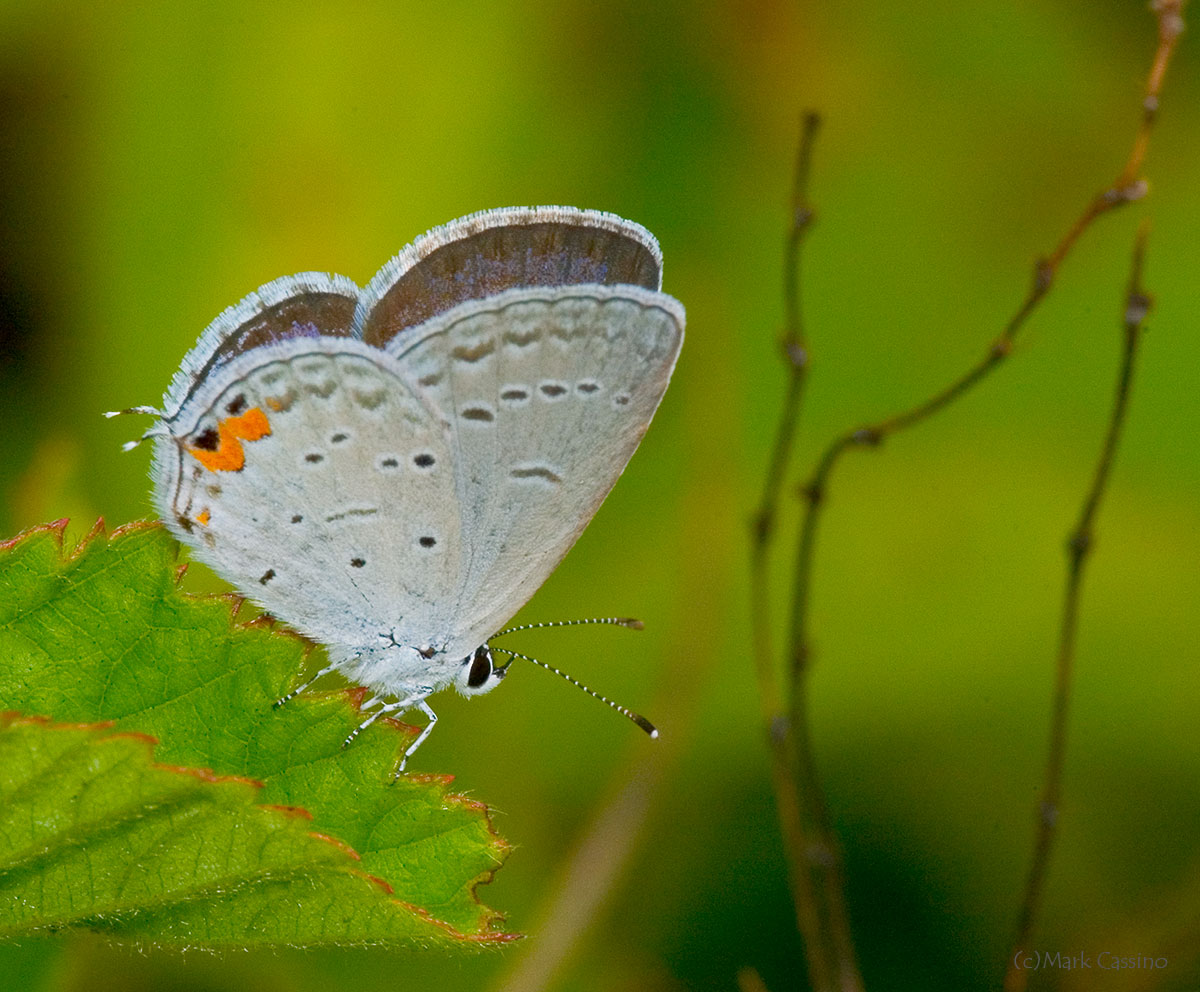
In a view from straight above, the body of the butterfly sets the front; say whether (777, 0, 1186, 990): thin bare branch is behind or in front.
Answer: in front

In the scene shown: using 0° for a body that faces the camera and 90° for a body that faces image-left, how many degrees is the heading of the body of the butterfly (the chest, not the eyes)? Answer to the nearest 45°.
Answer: approximately 270°

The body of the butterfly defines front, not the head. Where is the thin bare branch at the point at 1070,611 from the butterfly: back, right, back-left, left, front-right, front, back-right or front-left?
front
